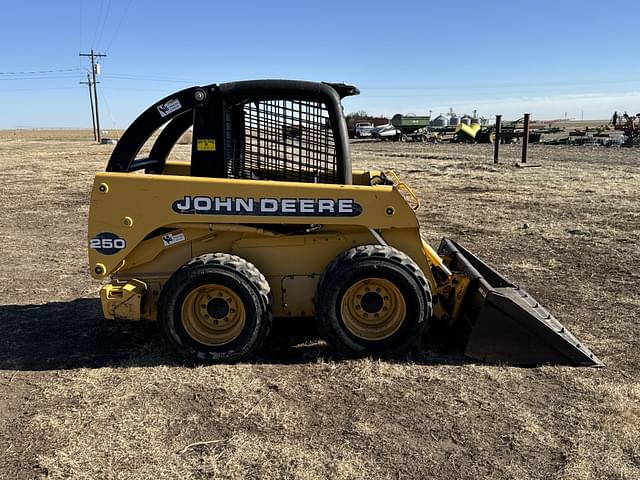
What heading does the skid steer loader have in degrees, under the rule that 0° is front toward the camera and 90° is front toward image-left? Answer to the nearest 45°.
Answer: approximately 270°
